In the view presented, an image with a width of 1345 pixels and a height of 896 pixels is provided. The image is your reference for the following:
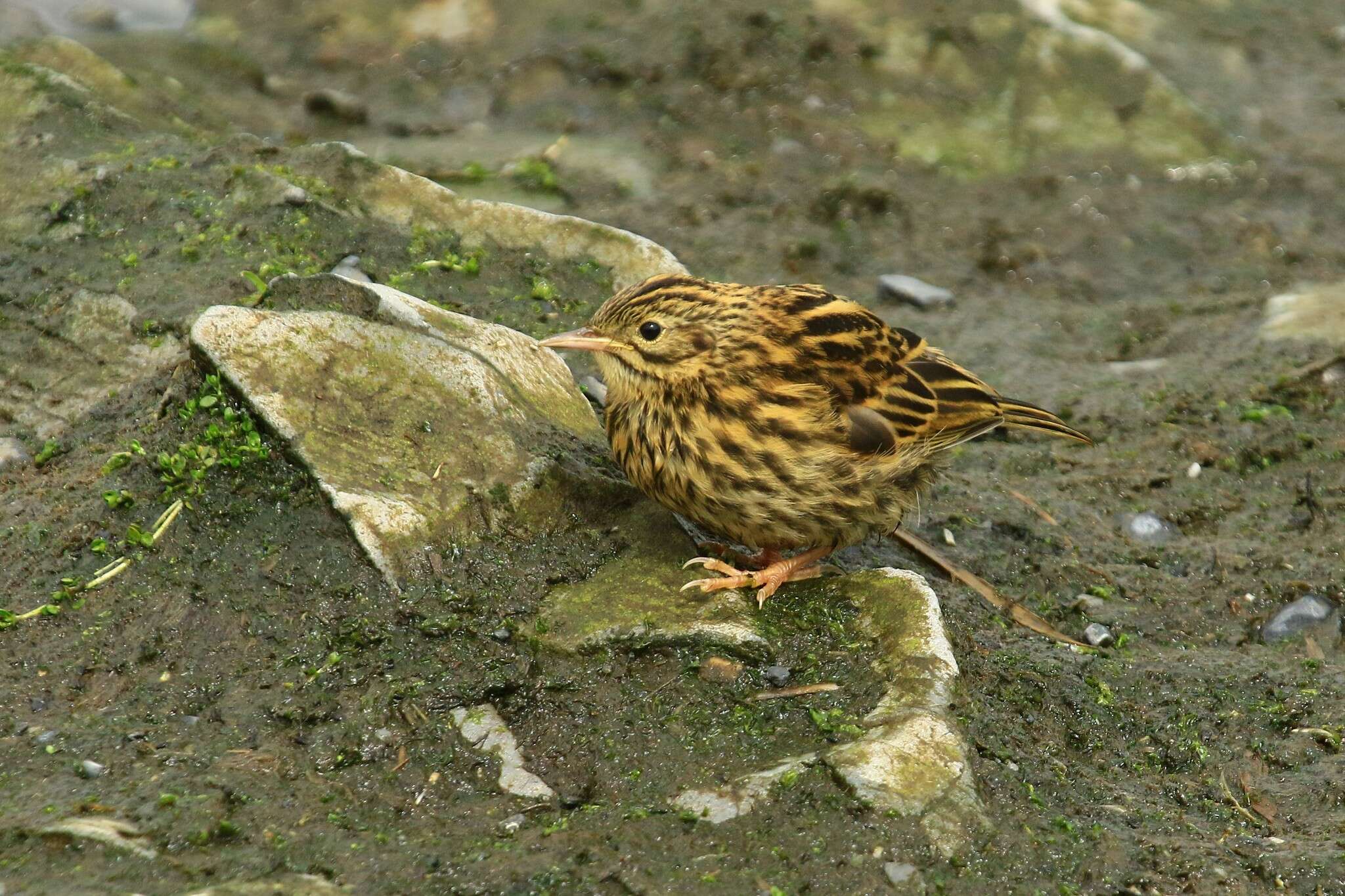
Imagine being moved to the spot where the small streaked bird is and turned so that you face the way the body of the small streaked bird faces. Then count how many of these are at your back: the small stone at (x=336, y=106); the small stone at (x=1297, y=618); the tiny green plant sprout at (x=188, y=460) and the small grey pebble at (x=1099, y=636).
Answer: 2

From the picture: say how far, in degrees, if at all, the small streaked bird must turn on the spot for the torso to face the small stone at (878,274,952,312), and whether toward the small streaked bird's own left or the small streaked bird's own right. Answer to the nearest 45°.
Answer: approximately 90° to the small streaked bird's own right

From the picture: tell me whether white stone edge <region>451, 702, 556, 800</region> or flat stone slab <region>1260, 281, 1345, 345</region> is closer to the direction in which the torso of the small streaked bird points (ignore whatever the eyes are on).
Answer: the white stone edge

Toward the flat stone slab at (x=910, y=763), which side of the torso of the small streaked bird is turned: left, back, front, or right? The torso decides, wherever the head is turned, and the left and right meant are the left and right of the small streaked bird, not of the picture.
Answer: left

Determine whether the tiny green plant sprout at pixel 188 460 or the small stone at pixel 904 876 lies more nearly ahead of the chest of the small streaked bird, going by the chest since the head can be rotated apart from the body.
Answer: the tiny green plant sprout

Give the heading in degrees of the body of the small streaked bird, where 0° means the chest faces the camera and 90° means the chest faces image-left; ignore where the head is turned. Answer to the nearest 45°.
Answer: approximately 90°

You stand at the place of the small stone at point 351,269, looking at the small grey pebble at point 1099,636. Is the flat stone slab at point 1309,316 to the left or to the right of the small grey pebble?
left

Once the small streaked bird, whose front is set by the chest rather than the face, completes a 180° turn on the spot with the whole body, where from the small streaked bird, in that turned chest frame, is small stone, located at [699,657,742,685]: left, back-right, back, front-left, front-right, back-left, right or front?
right

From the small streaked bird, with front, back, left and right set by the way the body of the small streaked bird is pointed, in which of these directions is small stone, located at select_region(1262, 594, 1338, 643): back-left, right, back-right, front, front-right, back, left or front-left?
back

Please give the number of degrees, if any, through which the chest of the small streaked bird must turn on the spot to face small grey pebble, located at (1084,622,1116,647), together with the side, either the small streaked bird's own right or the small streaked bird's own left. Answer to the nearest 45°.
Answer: approximately 180°
